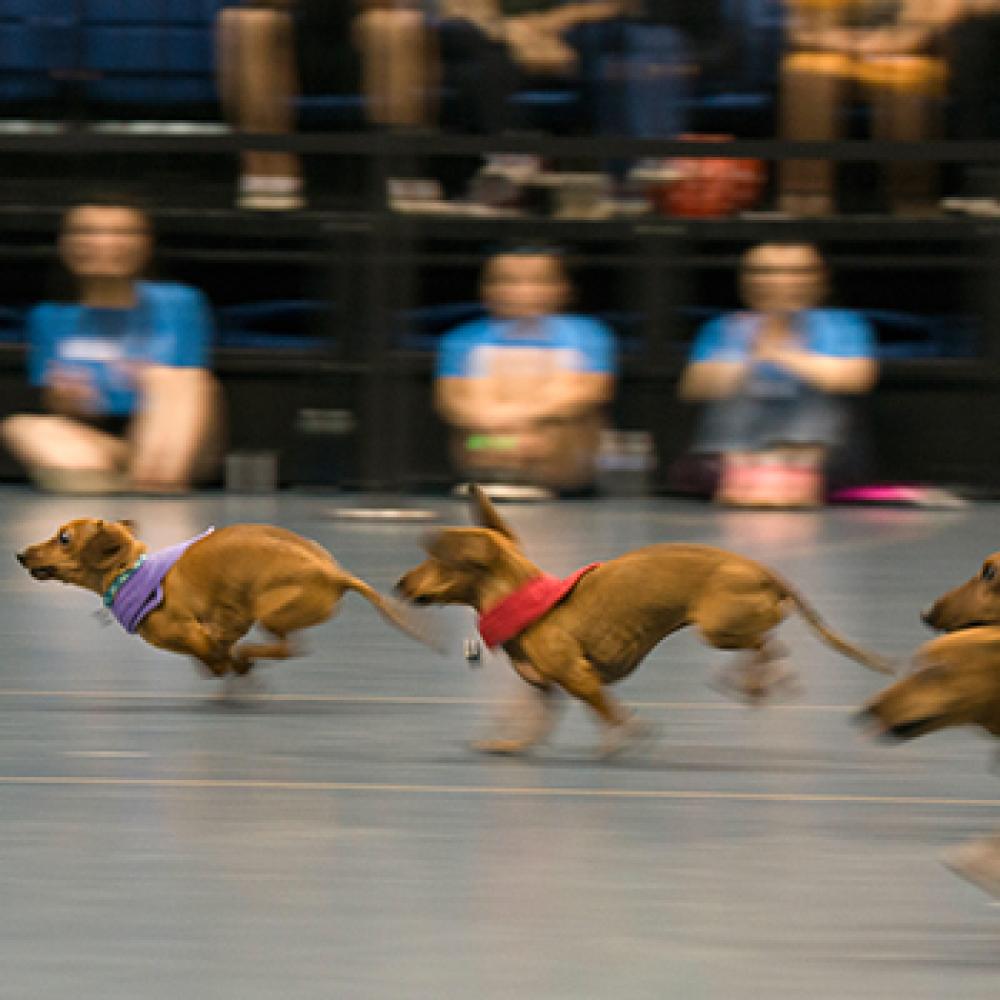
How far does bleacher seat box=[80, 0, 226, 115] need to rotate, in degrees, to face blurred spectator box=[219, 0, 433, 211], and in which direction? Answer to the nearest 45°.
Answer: approximately 45° to its left

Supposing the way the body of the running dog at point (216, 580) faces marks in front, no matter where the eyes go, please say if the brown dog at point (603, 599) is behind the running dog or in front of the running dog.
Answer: behind

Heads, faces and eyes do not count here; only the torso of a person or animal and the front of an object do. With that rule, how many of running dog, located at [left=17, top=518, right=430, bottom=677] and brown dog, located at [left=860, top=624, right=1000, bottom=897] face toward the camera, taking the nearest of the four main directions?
0

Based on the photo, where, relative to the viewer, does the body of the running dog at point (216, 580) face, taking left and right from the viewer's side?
facing to the left of the viewer

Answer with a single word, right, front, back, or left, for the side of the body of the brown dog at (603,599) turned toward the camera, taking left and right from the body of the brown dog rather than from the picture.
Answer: left

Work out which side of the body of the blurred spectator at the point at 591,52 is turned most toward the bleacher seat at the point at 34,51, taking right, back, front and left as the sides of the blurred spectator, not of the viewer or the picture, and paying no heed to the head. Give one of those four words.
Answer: right

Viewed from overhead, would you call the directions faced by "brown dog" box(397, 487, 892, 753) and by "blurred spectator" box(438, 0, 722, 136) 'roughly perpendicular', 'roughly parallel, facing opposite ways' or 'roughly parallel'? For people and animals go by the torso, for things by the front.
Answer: roughly perpendicular

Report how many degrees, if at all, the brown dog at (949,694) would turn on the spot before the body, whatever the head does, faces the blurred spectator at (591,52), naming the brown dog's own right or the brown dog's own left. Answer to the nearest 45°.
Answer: approximately 90° to the brown dog's own right

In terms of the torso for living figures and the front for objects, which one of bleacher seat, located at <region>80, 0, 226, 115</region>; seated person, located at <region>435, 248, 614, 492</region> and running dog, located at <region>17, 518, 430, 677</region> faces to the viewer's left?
the running dog

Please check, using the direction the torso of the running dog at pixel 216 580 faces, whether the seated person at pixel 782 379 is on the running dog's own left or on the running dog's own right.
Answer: on the running dog's own right

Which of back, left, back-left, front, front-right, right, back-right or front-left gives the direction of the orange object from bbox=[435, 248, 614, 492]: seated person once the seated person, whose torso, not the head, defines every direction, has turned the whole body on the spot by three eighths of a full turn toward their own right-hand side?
right
